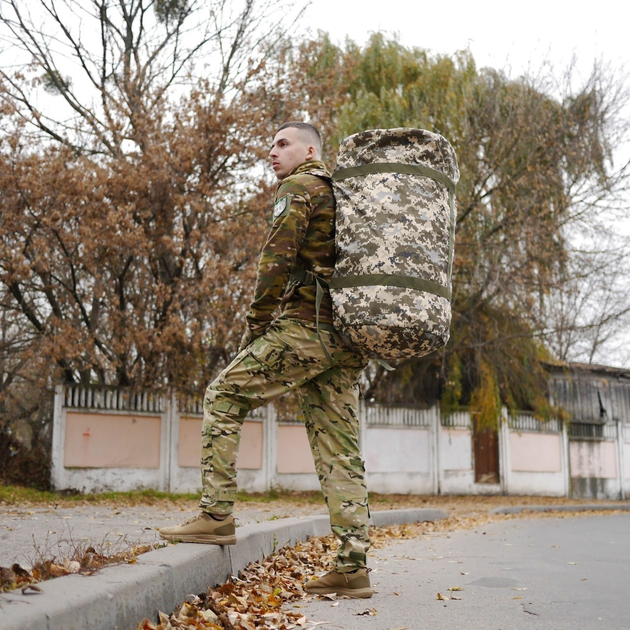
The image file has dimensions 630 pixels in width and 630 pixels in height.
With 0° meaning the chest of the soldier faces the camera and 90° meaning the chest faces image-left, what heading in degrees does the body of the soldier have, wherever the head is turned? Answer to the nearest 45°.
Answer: approximately 90°

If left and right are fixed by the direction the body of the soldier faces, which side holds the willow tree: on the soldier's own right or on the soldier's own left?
on the soldier's own right

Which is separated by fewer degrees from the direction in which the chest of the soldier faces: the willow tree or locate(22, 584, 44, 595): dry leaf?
the dry leaf

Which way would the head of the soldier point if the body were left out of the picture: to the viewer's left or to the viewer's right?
to the viewer's left

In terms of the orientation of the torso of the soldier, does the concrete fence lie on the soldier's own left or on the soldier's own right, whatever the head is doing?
on the soldier's own right
